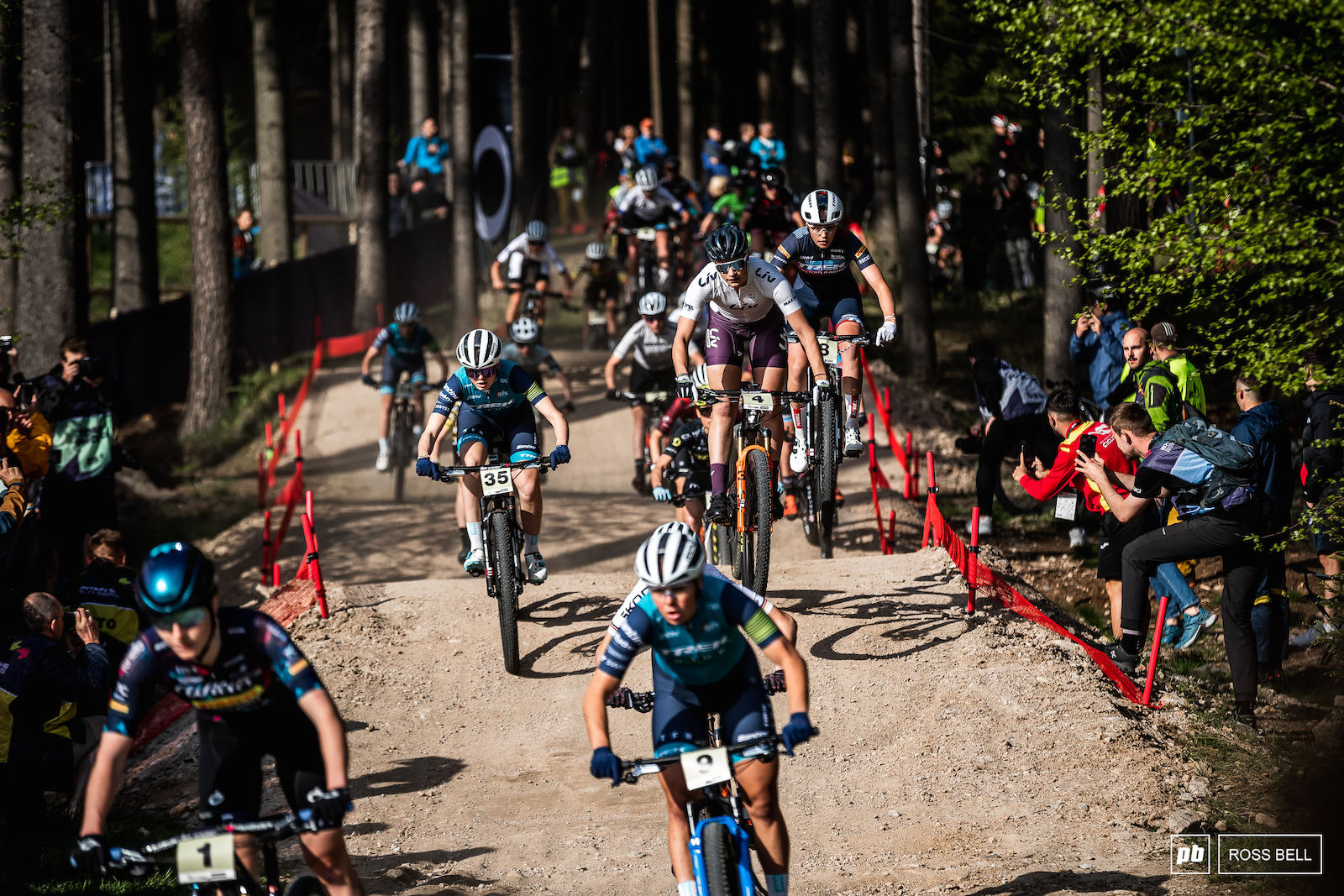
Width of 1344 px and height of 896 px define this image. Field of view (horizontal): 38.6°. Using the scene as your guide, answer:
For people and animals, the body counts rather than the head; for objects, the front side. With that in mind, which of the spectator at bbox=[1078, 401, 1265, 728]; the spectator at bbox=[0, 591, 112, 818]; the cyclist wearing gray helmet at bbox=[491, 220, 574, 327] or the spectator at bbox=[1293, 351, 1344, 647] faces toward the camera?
the cyclist wearing gray helmet

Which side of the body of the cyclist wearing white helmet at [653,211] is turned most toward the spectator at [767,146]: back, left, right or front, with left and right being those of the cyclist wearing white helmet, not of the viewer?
back

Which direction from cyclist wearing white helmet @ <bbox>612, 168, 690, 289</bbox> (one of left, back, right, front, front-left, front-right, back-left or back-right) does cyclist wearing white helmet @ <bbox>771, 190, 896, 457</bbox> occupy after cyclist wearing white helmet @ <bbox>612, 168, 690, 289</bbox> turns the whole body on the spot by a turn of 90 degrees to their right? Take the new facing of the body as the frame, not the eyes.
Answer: left

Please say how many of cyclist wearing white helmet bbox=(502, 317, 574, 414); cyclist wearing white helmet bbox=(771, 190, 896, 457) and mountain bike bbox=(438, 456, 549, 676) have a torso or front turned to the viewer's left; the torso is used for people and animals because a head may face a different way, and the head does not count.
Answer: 0

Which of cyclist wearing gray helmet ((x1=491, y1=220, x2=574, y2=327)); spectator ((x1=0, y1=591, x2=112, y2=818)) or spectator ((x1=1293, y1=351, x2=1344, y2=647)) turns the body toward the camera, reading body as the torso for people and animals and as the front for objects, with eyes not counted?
the cyclist wearing gray helmet

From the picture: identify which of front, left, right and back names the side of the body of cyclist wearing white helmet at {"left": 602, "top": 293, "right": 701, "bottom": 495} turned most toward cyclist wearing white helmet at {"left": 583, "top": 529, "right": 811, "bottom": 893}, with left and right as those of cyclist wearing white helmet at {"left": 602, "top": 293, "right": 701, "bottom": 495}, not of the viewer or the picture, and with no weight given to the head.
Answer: front

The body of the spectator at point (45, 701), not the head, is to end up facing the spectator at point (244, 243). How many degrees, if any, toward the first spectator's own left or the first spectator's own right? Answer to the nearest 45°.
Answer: approximately 45° to the first spectator's own left

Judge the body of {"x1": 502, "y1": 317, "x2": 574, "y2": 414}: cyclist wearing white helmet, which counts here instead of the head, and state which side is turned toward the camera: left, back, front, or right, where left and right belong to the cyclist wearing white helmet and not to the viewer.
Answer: front

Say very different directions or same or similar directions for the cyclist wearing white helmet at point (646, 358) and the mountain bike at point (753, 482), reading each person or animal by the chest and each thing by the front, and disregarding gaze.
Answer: same or similar directions

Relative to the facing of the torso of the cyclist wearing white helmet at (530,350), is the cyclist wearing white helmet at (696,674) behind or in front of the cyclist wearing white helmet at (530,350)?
in front

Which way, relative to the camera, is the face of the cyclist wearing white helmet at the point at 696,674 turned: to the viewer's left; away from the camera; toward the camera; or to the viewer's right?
toward the camera

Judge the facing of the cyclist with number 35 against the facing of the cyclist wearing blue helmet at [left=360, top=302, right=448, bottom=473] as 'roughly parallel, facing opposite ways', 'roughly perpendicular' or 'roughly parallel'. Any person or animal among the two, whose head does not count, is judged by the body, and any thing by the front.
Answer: roughly parallel

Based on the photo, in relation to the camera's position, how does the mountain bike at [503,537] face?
facing the viewer

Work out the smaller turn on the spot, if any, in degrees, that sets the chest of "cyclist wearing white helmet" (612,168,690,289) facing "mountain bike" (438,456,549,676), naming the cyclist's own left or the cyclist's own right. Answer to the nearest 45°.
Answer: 0° — they already face it

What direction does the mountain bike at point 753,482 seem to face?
toward the camera

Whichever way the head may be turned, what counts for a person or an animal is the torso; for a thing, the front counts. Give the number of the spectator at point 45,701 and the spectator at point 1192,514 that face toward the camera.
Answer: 0

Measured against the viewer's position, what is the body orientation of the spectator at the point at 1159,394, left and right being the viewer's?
facing the viewer and to the left of the viewer

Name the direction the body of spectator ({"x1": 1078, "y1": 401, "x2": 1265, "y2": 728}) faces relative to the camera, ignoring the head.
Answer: to the viewer's left
